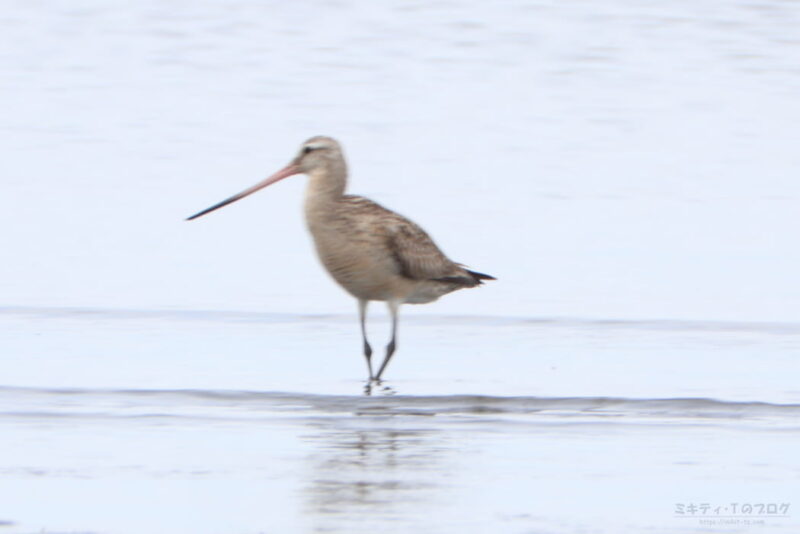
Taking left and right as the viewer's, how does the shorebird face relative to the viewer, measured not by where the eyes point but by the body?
facing to the left of the viewer
